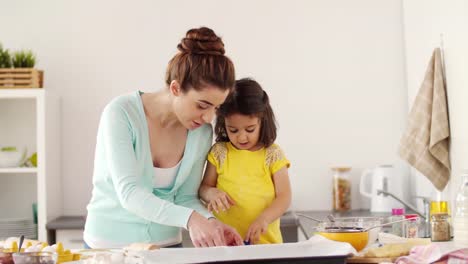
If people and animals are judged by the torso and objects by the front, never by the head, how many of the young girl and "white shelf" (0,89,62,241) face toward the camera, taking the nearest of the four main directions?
2

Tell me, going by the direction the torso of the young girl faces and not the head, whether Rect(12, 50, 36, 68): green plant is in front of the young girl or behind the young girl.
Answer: behind

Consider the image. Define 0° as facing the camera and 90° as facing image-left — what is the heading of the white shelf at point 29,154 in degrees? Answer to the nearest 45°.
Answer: approximately 0°

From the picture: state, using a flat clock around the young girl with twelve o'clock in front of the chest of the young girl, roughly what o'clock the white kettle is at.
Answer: The white kettle is roughly at 7 o'clock from the young girl.

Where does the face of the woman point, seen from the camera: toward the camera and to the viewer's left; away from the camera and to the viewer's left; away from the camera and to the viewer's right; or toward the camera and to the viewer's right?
toward the camera and to the viewer's right

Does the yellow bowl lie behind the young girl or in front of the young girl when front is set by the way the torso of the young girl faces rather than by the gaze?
in front

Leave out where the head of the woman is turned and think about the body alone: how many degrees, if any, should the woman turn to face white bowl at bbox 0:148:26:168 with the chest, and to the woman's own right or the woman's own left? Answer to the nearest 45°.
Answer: approximately 180°

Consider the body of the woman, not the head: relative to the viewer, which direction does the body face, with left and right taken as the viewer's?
facing the viewer and to the right of the viewer

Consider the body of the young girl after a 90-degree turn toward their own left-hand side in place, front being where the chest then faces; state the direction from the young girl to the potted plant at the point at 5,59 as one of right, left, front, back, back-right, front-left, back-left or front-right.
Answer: back-left

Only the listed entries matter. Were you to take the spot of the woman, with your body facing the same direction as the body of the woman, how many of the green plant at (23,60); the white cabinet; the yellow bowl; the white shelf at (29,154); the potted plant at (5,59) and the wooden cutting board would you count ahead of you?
2
